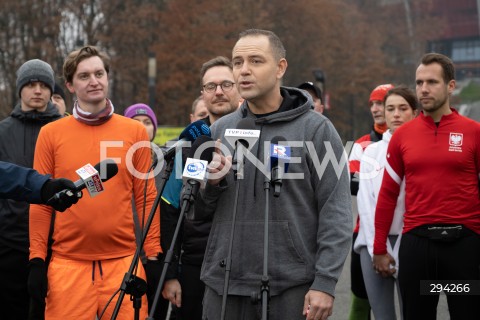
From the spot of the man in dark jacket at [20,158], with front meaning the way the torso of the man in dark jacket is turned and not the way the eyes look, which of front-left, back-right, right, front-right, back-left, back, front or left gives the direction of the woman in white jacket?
left

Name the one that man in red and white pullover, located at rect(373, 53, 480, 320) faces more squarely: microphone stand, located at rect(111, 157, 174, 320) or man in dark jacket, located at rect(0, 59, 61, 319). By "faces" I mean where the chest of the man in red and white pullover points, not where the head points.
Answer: the microphone stand

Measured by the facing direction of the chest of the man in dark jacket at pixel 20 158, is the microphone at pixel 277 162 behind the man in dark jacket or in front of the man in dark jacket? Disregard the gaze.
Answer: in front

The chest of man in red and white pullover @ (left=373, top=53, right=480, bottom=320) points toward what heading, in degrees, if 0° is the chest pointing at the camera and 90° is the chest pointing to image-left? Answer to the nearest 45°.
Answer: approximately 45°

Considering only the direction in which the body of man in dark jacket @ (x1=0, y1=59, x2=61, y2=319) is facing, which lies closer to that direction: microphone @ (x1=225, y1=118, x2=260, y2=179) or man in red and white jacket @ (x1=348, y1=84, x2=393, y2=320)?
the microphone

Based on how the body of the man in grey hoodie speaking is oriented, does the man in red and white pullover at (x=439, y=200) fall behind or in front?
behind

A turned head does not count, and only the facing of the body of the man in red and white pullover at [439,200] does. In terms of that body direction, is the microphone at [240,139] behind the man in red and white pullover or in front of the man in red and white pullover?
in front
